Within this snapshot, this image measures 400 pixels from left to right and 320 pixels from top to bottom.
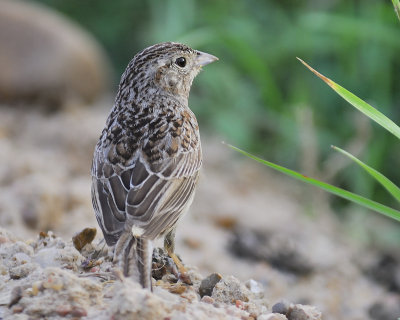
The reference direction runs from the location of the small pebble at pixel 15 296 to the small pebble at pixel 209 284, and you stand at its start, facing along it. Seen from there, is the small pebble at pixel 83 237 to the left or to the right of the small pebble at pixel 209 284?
left

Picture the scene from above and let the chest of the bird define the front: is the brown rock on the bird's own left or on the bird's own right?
on the bird's own left

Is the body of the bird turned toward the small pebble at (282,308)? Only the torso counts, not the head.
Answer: no

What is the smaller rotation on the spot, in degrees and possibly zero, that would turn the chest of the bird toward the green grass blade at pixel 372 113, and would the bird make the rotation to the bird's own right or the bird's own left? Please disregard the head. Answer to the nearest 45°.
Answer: approximately 90° to the bird's own right

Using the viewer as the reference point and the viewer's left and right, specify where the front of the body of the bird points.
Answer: facing away from the viewer and to the right of the viewer

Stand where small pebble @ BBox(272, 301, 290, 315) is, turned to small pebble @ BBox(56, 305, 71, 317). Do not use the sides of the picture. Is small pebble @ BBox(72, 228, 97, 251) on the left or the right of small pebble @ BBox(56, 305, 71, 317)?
right
